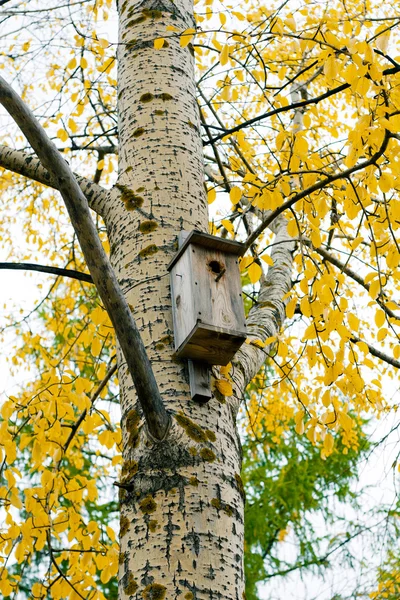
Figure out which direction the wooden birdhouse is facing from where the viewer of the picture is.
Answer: facing the viewer and to the right of the viewer
